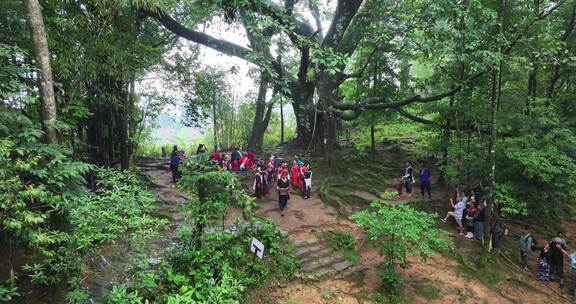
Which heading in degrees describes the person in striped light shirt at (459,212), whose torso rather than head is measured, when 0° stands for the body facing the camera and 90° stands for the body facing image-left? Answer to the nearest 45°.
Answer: approximately 90°

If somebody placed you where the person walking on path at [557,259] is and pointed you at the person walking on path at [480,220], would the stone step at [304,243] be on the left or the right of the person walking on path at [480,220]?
left

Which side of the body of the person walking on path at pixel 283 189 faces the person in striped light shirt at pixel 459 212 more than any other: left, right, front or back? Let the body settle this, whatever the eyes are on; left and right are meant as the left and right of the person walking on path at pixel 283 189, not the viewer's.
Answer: left

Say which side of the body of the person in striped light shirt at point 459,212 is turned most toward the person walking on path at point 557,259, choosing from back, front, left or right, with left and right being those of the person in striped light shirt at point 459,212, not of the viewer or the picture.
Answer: back

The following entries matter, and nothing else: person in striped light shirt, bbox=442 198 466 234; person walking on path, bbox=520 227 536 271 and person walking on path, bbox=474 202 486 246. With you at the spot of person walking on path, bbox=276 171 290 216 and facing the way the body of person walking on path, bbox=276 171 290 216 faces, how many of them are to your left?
3

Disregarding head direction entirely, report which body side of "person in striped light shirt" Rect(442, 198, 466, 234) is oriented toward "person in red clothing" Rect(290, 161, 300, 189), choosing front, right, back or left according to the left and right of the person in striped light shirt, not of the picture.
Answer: front

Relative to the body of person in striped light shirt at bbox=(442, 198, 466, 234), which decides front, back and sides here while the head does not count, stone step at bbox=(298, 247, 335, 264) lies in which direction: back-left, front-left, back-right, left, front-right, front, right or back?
front-left

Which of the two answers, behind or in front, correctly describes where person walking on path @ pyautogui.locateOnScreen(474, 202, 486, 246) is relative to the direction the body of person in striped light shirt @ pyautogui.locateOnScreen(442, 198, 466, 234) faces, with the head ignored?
behind

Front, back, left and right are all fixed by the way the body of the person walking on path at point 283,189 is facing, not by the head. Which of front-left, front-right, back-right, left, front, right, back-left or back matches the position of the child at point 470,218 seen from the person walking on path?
left

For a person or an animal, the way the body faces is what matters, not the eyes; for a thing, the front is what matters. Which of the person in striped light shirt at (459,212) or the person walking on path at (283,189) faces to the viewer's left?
the person in striped light shirt at (459,212)
